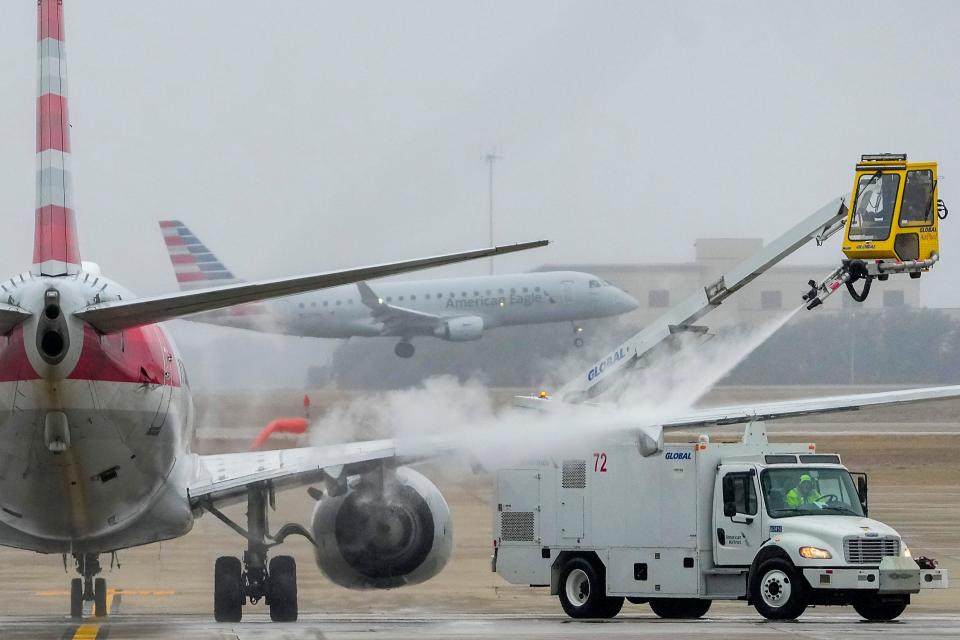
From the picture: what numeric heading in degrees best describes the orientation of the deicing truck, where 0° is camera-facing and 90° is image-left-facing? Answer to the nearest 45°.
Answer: approximately 315°
